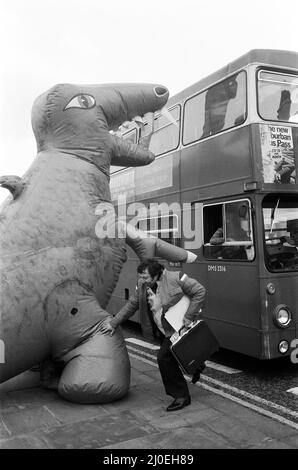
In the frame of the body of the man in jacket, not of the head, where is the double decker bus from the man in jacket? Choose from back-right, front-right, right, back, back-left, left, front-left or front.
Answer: back

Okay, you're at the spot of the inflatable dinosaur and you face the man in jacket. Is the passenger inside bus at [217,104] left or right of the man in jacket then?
left

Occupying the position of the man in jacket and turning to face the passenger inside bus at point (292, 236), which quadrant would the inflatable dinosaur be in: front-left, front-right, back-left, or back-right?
back-left

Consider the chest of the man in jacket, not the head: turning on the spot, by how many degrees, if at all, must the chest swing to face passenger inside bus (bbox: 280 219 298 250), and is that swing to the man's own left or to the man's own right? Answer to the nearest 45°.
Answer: approximately 180°

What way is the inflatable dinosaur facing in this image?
to the viewer's right

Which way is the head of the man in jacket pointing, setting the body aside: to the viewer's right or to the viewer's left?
to the viewer's left

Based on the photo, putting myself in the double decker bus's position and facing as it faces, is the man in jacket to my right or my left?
on my right

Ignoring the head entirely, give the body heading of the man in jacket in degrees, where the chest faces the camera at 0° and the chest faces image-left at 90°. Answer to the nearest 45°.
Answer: approximately 45°

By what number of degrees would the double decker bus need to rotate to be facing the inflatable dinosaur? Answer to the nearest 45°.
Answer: approximately 90° to its right

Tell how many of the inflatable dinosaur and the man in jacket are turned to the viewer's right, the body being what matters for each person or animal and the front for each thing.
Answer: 1

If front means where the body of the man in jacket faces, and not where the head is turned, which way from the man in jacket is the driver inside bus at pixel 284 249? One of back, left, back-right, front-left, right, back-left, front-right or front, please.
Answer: back

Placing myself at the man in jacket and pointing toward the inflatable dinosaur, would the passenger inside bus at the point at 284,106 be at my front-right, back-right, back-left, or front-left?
back-right
